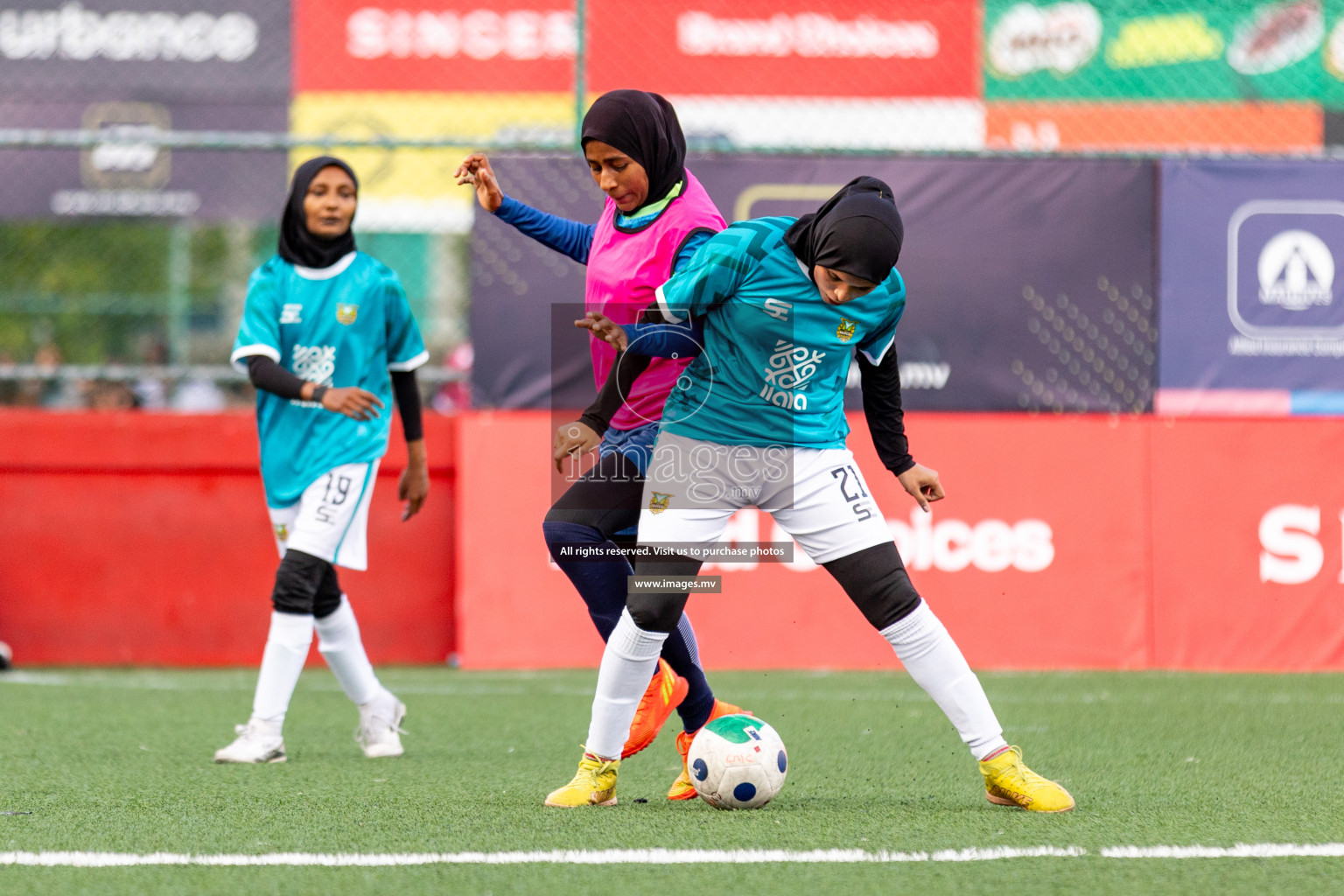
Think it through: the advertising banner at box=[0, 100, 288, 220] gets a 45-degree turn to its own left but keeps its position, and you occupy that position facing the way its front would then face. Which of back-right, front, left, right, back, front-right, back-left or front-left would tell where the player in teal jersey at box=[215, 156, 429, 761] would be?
front-right

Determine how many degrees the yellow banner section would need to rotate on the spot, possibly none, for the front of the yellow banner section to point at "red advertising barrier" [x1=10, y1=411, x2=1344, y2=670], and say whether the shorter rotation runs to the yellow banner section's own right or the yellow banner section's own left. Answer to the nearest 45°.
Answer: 0° — it already faces it

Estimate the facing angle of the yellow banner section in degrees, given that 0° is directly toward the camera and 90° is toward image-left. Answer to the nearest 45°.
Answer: approximately 0°

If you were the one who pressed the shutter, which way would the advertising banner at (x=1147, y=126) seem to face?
facing the viewer

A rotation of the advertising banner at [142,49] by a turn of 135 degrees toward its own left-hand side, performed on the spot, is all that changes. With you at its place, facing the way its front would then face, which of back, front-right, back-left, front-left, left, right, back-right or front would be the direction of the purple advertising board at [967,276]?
right

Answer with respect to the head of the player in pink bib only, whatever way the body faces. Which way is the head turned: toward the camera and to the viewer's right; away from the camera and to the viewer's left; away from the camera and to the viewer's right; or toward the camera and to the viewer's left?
toward the camera and to the viewer's left

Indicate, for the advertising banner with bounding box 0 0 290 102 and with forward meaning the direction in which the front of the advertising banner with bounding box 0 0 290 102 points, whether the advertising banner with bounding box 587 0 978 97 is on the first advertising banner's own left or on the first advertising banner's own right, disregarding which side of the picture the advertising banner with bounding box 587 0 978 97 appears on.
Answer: on the first advertising banner's own left

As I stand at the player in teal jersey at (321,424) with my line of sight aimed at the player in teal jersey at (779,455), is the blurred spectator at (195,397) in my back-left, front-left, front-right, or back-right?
back-left
